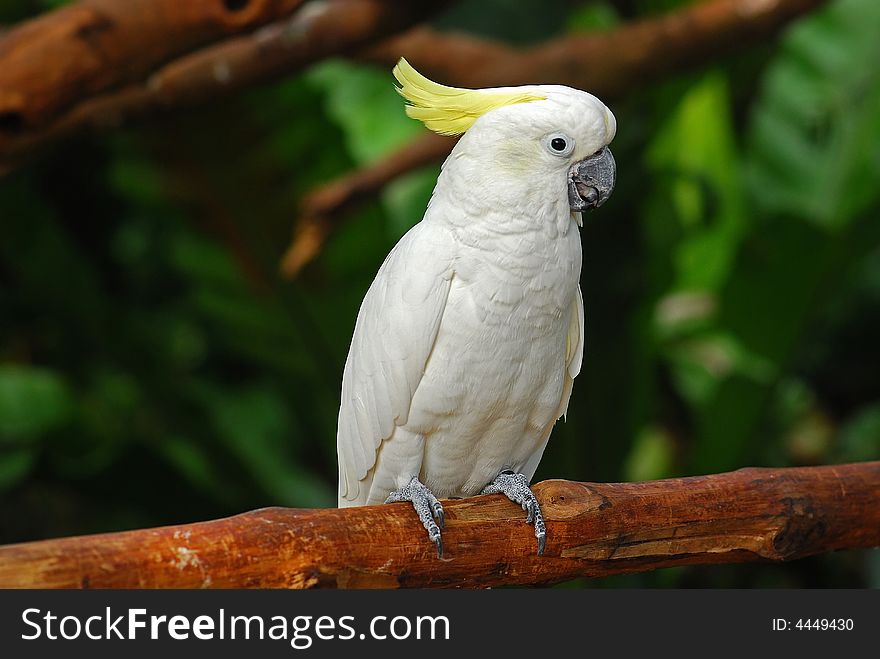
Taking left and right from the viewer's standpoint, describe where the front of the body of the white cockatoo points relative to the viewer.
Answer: facing the viewer and to the right of the viewer

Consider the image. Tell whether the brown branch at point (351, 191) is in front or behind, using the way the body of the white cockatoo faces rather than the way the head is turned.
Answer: behind

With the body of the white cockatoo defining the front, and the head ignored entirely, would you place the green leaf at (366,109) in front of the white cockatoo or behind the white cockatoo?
behind

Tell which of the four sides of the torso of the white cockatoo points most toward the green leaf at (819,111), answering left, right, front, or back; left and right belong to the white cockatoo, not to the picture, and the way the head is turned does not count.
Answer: left
